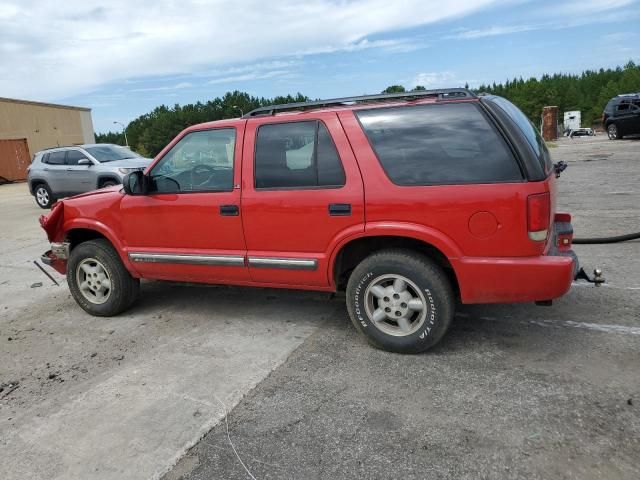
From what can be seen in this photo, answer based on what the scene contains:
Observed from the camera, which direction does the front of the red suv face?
facing away from the viewer and to the left of the viewer

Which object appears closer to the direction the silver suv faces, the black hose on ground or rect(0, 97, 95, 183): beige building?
the black hose on ground

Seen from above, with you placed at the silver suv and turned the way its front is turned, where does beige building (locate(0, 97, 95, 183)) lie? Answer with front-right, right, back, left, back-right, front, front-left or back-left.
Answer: back-left

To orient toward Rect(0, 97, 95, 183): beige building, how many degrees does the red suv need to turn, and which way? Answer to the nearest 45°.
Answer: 0° — it already faces it

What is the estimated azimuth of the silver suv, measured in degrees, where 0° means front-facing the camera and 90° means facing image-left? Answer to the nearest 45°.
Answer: approximately 315°

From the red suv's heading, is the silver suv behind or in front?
in front

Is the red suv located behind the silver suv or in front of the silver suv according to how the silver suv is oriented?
in front

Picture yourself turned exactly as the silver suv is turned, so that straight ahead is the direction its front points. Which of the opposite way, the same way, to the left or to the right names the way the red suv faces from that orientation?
the opposite way

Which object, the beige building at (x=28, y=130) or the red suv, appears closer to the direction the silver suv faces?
the red suv
